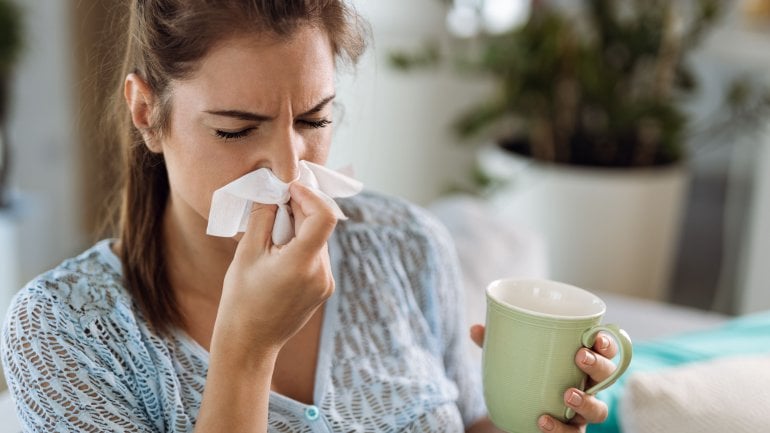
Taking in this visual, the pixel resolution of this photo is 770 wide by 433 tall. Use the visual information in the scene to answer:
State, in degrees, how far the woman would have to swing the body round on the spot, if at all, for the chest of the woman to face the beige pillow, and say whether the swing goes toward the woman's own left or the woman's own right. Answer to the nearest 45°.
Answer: approximately 45° to the woman's own left

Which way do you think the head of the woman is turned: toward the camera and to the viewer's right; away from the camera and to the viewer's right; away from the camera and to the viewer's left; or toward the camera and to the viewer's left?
toward the camera and to the viewer's right

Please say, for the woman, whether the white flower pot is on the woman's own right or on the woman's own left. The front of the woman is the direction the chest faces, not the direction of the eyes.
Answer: on the woman's own left

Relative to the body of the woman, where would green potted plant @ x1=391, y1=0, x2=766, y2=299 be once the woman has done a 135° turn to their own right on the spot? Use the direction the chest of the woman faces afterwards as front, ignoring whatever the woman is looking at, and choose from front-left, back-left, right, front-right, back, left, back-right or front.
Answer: back-right

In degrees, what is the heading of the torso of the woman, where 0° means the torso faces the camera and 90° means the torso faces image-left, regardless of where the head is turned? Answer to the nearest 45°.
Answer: approximately 315°
